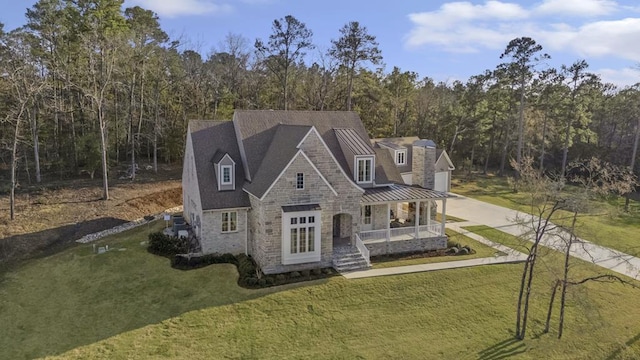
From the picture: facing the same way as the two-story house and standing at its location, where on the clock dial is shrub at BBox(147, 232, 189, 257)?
The shrub is roughly at 3 o'clock from the two-story house.

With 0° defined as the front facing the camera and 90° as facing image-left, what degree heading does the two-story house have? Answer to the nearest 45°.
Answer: approximately 0°
